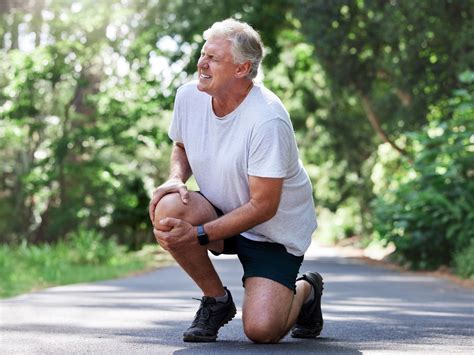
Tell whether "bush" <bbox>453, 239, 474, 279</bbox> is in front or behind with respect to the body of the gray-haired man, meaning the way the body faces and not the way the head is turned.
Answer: behind

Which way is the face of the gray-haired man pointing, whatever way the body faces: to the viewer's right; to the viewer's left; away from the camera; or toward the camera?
to the viewer's left

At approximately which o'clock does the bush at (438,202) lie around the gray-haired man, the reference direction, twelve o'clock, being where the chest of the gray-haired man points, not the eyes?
The bush is roughly at 5 o'clock from the gray-haired man.

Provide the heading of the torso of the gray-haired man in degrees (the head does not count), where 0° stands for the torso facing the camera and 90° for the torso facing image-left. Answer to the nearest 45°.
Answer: approximately 45°
